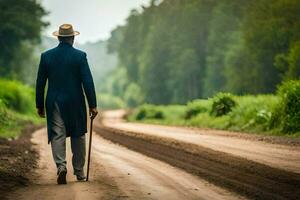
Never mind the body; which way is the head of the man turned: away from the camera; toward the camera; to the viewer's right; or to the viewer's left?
away from the camera

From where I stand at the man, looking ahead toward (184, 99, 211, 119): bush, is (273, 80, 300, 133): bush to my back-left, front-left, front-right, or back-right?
front-right

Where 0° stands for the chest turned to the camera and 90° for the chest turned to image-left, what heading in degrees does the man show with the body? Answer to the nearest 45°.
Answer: approximately 180°

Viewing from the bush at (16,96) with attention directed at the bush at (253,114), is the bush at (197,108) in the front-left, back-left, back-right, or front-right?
front-left

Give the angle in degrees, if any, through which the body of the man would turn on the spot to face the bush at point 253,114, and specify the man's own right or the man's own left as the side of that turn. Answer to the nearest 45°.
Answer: approximately 45° to the man's own right

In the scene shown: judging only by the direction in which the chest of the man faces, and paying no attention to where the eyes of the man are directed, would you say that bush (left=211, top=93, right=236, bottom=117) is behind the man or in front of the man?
in front

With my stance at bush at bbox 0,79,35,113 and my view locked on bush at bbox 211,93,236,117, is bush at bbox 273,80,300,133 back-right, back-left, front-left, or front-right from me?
front-right

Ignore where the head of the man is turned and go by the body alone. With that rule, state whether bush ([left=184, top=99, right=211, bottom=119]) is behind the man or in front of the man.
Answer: in front

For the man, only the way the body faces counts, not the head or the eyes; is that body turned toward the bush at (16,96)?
yes
